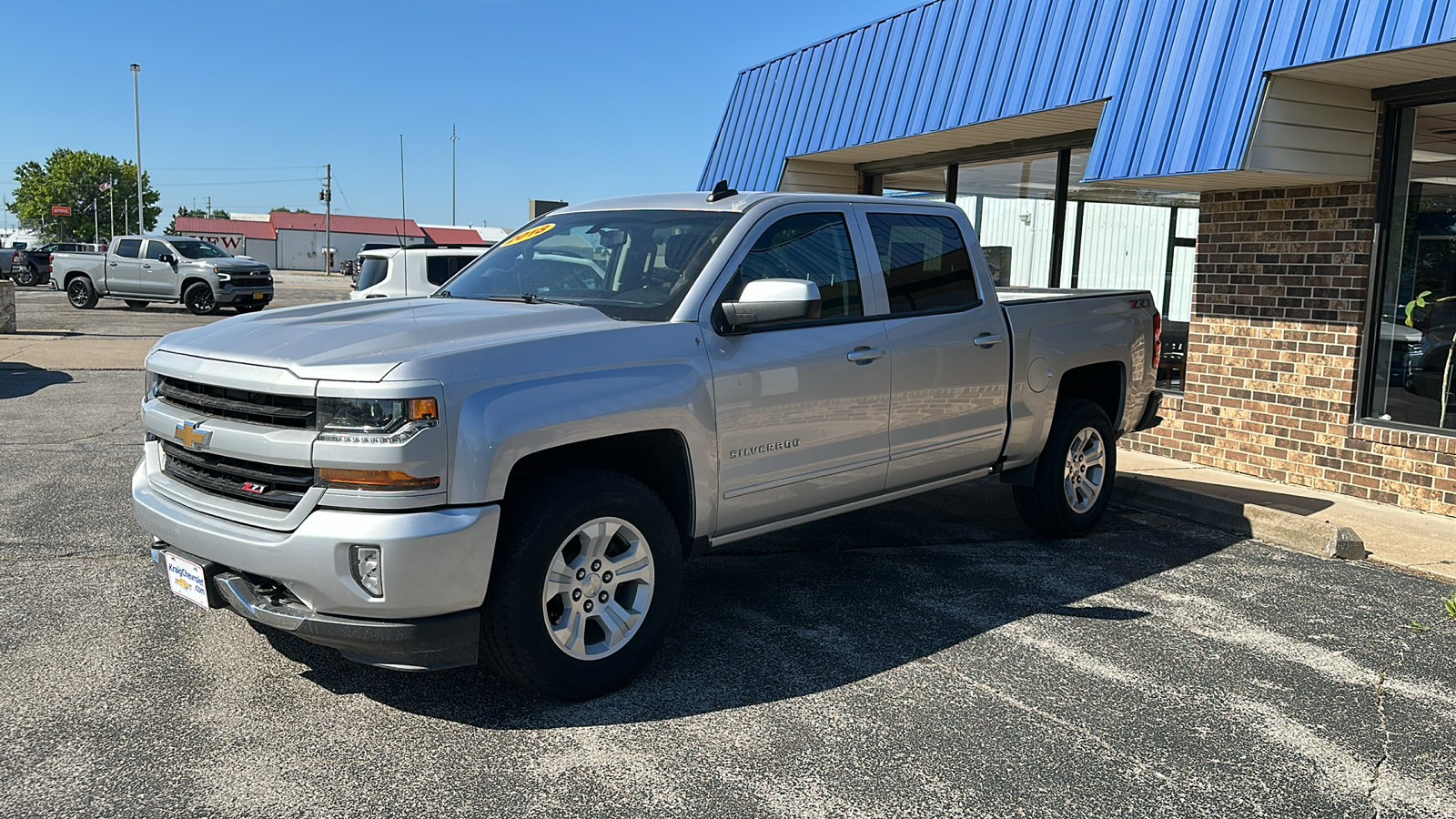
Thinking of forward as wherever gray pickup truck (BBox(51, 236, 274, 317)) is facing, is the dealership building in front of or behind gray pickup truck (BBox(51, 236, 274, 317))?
in front

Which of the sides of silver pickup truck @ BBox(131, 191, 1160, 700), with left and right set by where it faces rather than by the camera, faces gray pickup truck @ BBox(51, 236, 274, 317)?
right

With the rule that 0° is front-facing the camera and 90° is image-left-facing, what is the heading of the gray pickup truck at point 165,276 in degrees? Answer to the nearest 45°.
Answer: approximately 315°

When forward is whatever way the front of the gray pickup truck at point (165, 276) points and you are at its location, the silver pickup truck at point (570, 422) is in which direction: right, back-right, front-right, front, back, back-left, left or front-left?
front-right

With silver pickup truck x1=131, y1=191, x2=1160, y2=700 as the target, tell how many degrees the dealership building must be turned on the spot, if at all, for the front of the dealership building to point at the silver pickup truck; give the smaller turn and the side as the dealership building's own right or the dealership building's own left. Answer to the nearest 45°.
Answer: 0° — it already faces it

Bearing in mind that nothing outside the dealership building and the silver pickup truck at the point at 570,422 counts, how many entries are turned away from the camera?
0

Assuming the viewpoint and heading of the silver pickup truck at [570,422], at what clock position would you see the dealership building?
The dealership building is roughly at 6 o'clock from the silver pickup truck.

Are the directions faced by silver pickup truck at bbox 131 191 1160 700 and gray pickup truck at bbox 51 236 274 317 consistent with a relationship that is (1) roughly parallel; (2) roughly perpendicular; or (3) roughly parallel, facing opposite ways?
roughly perpendicular

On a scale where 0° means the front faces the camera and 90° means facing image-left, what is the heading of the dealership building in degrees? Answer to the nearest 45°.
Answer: approximately 45°

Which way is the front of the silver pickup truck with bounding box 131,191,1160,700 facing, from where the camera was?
facing the viewer and to the left of the viewer
